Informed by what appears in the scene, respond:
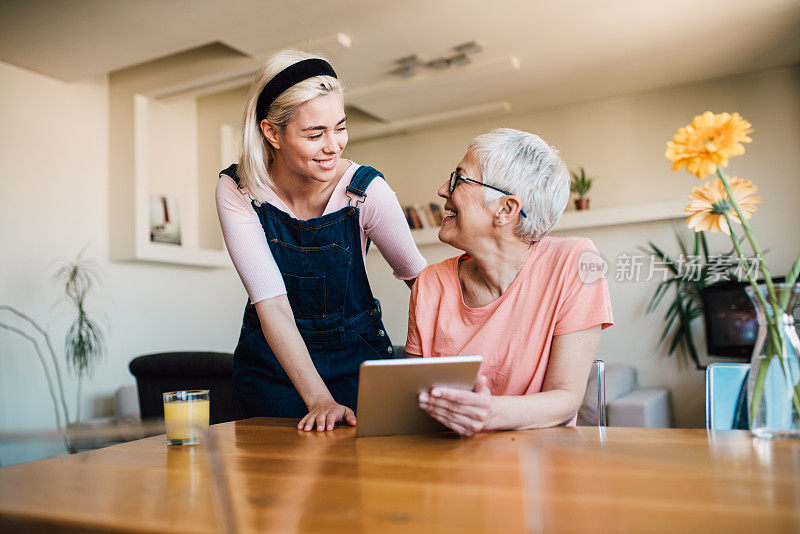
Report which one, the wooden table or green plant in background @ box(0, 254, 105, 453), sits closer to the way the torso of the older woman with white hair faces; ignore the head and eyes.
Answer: the wooden table

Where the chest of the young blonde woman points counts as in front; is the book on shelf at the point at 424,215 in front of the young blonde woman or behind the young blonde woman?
behind

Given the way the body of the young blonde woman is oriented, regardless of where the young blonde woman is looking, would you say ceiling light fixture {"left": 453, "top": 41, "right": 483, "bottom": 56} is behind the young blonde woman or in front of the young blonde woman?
behind

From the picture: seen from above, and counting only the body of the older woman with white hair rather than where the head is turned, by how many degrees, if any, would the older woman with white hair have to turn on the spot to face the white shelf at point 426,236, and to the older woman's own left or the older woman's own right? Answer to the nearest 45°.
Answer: approximately 135° to the older woman's own right

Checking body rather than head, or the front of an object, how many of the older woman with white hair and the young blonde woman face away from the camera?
0

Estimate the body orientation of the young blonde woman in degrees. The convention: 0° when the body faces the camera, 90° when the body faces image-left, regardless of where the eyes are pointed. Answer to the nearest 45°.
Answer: approximately 0°

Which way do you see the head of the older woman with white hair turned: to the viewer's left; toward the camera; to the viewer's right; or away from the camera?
to the viewer's left

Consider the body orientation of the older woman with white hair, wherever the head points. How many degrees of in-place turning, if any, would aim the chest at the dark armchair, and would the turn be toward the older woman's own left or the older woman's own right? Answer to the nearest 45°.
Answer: approximately 90° to the older woman's own right

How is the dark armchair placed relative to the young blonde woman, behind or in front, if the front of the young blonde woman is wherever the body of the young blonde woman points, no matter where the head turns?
behind

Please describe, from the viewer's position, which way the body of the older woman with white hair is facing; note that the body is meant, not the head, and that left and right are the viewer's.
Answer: facing the viewer and to the left of the viewer

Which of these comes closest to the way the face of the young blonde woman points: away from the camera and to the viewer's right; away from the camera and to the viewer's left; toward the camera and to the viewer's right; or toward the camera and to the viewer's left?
toward the camera and to the viewer's right

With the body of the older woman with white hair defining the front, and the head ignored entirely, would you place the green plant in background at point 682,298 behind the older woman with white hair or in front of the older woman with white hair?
behind

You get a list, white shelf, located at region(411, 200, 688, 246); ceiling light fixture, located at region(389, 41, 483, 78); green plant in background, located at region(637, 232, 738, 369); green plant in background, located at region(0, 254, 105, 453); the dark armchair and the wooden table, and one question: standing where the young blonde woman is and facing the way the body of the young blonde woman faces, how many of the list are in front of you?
1

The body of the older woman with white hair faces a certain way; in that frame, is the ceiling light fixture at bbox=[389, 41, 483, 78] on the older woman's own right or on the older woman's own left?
on the older woman's own right
